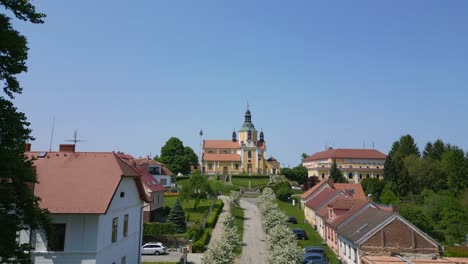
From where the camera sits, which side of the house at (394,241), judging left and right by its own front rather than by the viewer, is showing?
left

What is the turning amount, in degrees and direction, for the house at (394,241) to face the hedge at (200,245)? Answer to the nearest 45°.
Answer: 0° — it already faces it

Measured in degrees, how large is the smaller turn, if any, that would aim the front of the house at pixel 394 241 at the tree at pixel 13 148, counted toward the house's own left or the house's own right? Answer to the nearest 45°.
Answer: approximately 45° to the house's own left

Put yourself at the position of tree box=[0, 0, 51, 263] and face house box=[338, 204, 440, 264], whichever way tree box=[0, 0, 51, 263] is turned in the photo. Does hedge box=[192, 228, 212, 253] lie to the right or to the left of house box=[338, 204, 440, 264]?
left

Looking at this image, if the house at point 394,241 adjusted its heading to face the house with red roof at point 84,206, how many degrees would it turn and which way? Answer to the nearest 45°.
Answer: approximately 45° to its left

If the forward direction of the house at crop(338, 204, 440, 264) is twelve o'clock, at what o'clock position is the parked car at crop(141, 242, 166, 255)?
The parked car is roughly at 12 o'clock from the house.

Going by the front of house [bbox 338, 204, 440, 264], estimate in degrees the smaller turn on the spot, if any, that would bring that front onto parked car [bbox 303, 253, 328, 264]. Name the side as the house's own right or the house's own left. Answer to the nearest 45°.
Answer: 0° — it already faces it

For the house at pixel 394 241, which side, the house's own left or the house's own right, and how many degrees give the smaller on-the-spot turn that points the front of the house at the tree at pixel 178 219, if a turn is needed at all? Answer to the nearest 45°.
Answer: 0° — it already faces it
